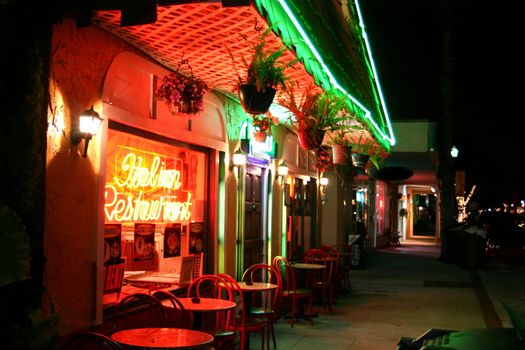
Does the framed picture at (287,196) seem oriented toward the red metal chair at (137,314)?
no

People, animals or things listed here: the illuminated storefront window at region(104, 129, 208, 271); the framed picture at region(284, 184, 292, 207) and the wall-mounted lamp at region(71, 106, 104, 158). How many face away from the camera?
0

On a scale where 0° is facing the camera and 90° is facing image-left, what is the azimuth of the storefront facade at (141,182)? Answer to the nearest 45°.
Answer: approximately 315°

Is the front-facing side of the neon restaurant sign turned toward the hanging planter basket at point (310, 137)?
no

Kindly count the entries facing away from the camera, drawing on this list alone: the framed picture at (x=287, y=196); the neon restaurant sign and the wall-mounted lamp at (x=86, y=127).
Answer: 0

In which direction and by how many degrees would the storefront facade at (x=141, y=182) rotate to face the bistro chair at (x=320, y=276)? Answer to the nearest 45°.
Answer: approximately 90° to its left

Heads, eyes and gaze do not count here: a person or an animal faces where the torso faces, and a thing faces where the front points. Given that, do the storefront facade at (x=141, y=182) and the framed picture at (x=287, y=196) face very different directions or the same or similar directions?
same or similar directions

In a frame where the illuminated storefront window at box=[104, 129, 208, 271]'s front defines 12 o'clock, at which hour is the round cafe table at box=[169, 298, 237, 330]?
The round cafe table is roughly at 1 o'clock from the illuminated storefront window.

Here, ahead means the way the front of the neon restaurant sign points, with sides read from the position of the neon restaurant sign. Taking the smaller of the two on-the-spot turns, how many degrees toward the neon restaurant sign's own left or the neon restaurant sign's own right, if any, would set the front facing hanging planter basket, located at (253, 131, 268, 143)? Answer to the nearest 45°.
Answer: approximately 90° to the neon restaurant sign's own left

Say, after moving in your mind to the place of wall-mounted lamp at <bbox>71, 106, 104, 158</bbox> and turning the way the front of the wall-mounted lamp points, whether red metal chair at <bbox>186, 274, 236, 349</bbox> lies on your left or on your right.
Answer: on your left

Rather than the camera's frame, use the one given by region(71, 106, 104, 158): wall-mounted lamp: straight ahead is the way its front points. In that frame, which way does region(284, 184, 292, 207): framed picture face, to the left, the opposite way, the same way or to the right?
the same way

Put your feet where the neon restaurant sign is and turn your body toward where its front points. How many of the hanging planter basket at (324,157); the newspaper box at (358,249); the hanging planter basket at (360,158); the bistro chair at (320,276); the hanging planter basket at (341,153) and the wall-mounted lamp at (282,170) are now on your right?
0

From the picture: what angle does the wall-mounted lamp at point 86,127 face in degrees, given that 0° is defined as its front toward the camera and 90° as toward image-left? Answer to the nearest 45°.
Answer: approximately 315°

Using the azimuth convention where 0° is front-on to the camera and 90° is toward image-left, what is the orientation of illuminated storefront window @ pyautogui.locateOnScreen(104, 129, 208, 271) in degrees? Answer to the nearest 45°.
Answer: approximately 315°
